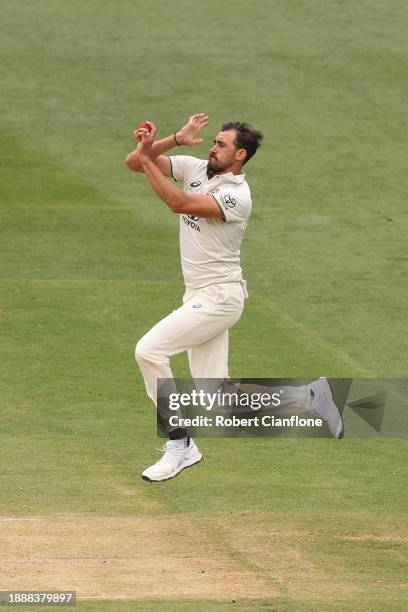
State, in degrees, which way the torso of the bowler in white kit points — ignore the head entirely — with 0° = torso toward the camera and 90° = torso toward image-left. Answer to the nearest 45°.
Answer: approximately 45°
